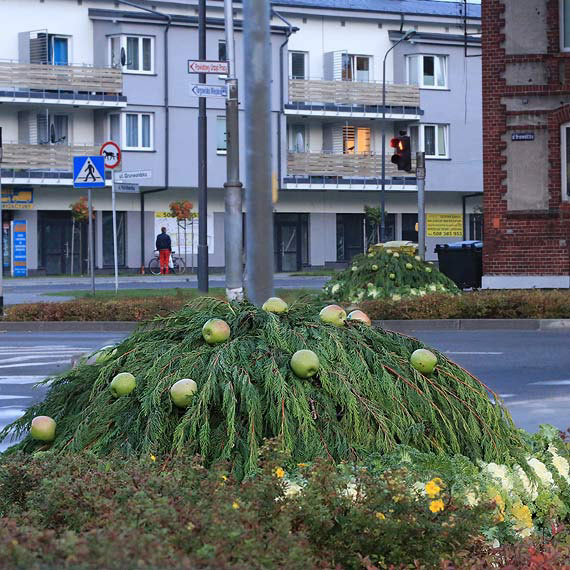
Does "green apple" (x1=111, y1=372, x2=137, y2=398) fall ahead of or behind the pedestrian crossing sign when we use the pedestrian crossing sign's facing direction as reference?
ahead

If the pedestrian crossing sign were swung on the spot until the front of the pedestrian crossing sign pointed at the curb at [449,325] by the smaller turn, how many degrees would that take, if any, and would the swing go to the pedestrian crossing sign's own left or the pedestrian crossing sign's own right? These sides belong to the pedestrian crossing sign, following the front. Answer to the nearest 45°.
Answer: approximately 45° to the pedestrian crossing sign's own left

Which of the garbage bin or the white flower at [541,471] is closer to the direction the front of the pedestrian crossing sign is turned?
the white flower

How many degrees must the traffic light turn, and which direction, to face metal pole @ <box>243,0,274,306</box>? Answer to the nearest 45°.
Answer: approximately 45° to its left

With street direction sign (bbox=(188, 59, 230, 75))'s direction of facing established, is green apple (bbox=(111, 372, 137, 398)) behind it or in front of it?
in front

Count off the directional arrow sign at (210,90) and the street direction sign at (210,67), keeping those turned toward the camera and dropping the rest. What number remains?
2

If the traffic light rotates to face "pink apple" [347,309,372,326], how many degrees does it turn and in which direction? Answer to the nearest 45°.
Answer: approximately 45° to its left
